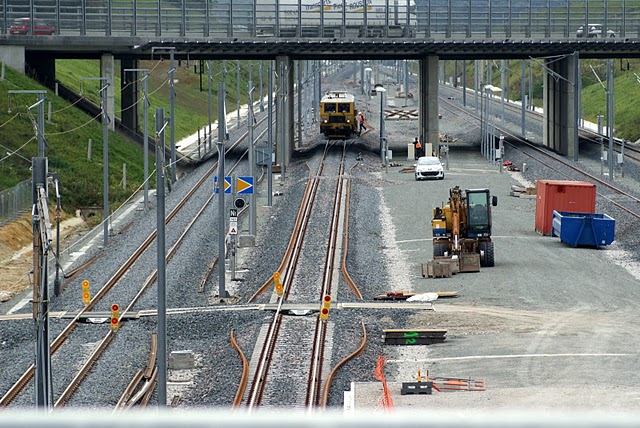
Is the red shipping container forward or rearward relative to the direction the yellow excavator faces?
rearward

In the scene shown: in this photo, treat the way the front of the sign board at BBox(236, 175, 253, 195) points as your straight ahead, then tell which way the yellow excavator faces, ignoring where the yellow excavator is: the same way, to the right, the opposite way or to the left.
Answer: the same way

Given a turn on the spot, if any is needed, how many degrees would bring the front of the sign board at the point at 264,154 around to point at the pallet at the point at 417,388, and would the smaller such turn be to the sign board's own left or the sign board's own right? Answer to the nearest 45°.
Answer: approximately 180°

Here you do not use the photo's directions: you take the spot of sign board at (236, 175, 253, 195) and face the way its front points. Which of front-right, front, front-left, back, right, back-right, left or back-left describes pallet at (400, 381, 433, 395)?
front

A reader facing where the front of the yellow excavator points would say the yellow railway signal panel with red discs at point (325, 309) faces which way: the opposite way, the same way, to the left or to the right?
the same way

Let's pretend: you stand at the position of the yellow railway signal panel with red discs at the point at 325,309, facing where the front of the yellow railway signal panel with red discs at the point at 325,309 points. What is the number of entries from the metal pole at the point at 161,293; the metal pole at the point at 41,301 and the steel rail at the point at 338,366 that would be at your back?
0

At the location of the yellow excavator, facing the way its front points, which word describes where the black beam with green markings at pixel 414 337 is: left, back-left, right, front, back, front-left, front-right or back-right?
front

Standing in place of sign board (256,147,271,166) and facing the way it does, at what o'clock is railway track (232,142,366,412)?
The railway track is roughly at 12 o'clock from the sign board.

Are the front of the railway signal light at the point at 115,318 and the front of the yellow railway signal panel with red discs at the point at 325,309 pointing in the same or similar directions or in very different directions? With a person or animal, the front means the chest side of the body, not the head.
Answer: same or similar directions

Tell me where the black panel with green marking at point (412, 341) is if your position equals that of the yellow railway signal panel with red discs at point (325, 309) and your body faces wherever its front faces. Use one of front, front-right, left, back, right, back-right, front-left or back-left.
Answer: front-left

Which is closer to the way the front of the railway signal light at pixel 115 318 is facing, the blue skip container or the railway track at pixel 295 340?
the railway track

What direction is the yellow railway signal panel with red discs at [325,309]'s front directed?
toward the camera

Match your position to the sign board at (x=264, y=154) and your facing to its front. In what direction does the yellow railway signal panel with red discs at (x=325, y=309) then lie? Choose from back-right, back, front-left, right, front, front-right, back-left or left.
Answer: back
